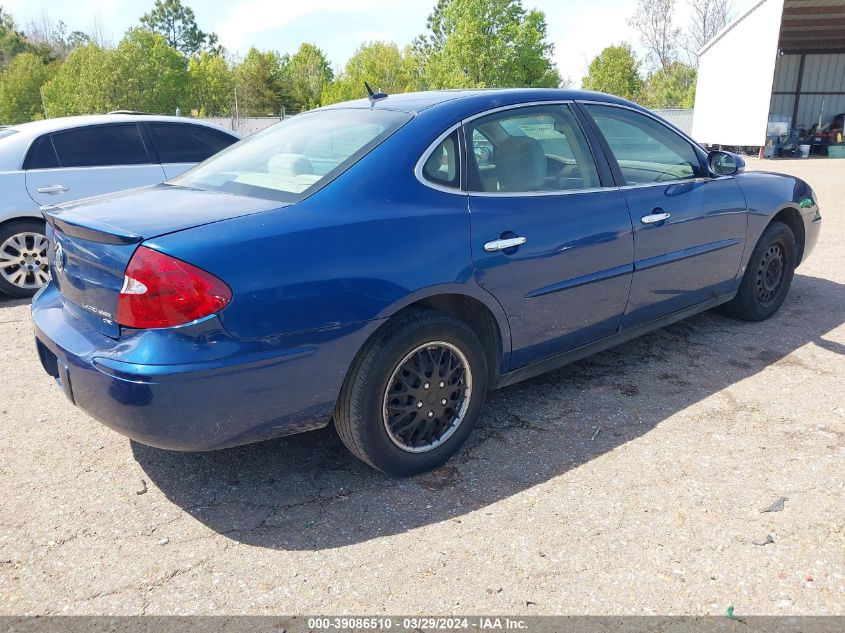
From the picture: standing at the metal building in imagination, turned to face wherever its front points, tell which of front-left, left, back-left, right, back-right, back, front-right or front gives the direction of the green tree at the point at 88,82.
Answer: back-right

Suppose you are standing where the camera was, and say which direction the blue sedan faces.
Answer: facing away from the viewer and to the right of the viewer

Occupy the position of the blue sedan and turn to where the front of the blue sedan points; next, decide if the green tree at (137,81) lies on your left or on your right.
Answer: on your left

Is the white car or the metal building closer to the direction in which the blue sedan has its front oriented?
the metal building

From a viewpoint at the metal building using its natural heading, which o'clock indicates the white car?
The white car is roughly at 2 o'clock from the metal building.

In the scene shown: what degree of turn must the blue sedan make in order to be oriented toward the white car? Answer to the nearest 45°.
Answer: approximately 90° to its left
